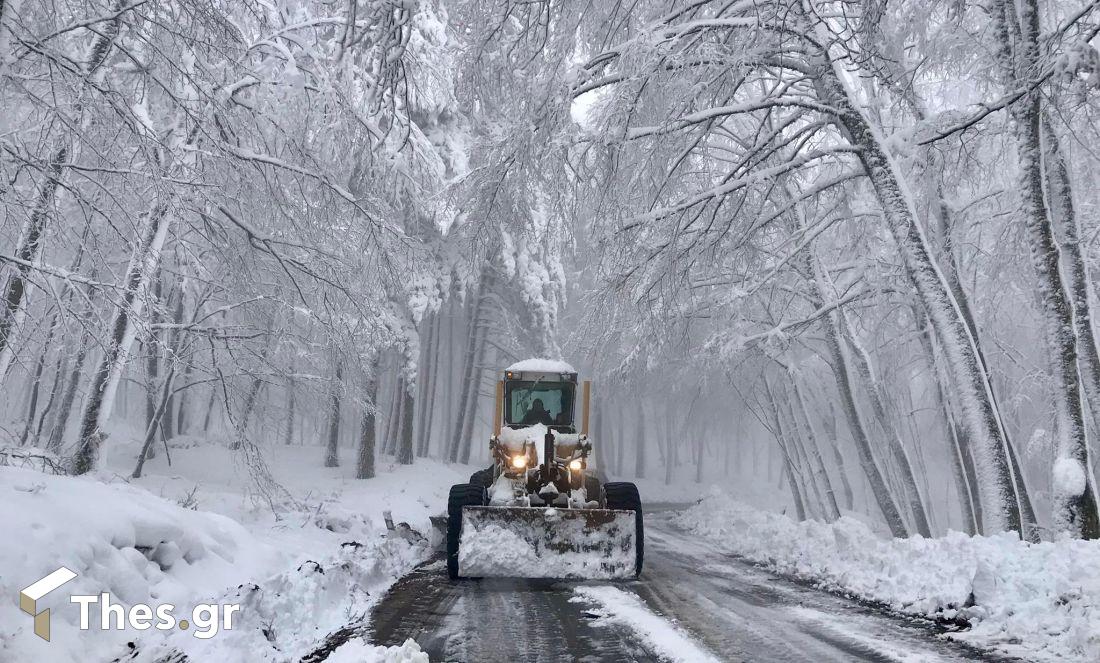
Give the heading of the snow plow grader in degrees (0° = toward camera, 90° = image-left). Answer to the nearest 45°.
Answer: approximately 0°

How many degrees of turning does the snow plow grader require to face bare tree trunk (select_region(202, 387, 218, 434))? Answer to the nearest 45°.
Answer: approximately 135° to its right
